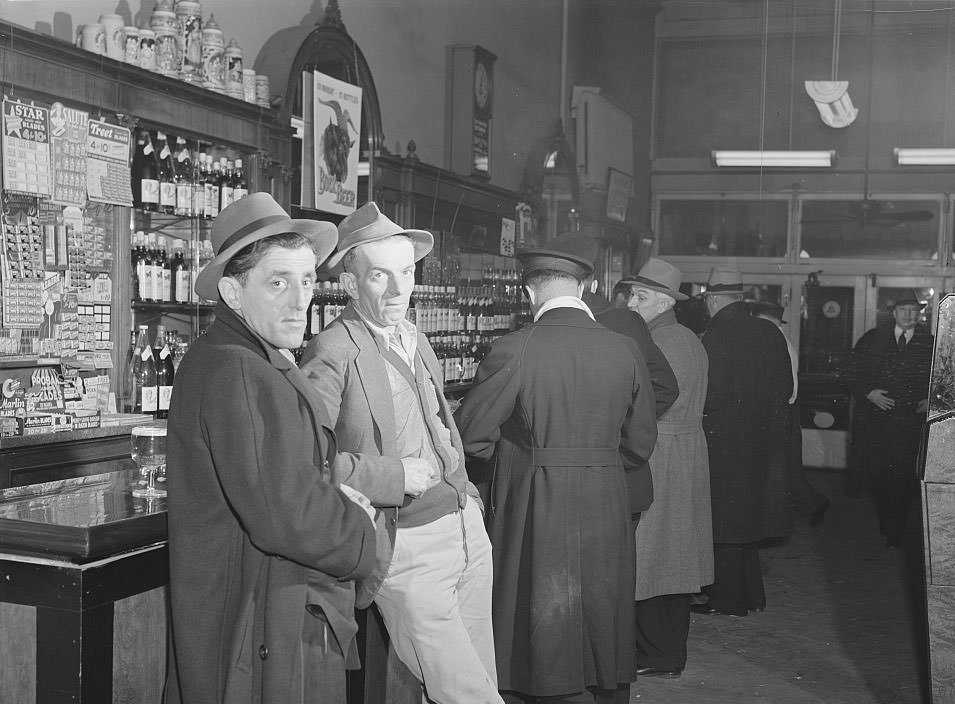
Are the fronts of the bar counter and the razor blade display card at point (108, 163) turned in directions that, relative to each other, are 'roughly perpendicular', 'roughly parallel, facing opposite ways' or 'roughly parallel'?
roughly parallel

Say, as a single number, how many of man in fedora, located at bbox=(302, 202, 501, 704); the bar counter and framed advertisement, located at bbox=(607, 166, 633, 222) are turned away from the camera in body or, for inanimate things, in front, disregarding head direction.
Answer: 0

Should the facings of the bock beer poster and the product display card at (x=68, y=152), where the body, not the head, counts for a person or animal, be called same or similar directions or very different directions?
same or similar directions

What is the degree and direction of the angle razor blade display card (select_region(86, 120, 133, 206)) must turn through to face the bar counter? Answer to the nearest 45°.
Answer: approximately 45° to its right

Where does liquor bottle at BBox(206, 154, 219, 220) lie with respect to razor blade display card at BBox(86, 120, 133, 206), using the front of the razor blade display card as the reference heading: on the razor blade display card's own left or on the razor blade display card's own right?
on the razor blade display card's own left

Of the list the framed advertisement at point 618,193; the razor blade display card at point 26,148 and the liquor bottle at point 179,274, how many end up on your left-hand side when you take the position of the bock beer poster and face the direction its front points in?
1

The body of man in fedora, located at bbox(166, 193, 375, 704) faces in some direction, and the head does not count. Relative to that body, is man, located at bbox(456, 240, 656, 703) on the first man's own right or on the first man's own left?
on the first man's own left

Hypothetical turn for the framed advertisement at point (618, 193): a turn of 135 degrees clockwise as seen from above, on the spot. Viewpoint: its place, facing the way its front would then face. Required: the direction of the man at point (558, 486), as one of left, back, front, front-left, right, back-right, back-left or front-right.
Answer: left

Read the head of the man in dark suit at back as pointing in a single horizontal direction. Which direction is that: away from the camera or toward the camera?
toward the camera

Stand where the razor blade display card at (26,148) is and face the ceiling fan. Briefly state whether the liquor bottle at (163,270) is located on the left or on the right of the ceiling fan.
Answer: left

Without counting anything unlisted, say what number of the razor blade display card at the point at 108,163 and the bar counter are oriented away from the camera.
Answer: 0

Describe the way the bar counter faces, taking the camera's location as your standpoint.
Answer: facing the viewer and to the right of the viewer
